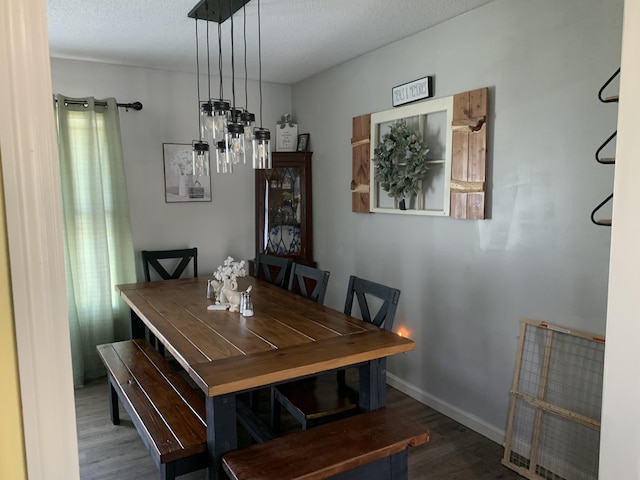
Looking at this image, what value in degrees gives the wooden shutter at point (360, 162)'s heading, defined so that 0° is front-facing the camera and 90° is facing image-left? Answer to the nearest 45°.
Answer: approximately 45°

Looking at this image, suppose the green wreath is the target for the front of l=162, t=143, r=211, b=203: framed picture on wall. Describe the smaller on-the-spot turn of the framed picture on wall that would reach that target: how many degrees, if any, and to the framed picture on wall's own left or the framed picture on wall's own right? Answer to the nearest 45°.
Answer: approximately 45° to the framed picture on wall's own left

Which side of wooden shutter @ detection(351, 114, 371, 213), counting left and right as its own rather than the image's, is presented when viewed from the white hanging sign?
left

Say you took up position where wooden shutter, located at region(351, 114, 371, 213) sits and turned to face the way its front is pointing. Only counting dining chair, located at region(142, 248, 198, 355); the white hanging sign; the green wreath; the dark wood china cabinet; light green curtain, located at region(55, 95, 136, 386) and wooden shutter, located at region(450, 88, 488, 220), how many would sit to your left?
3
